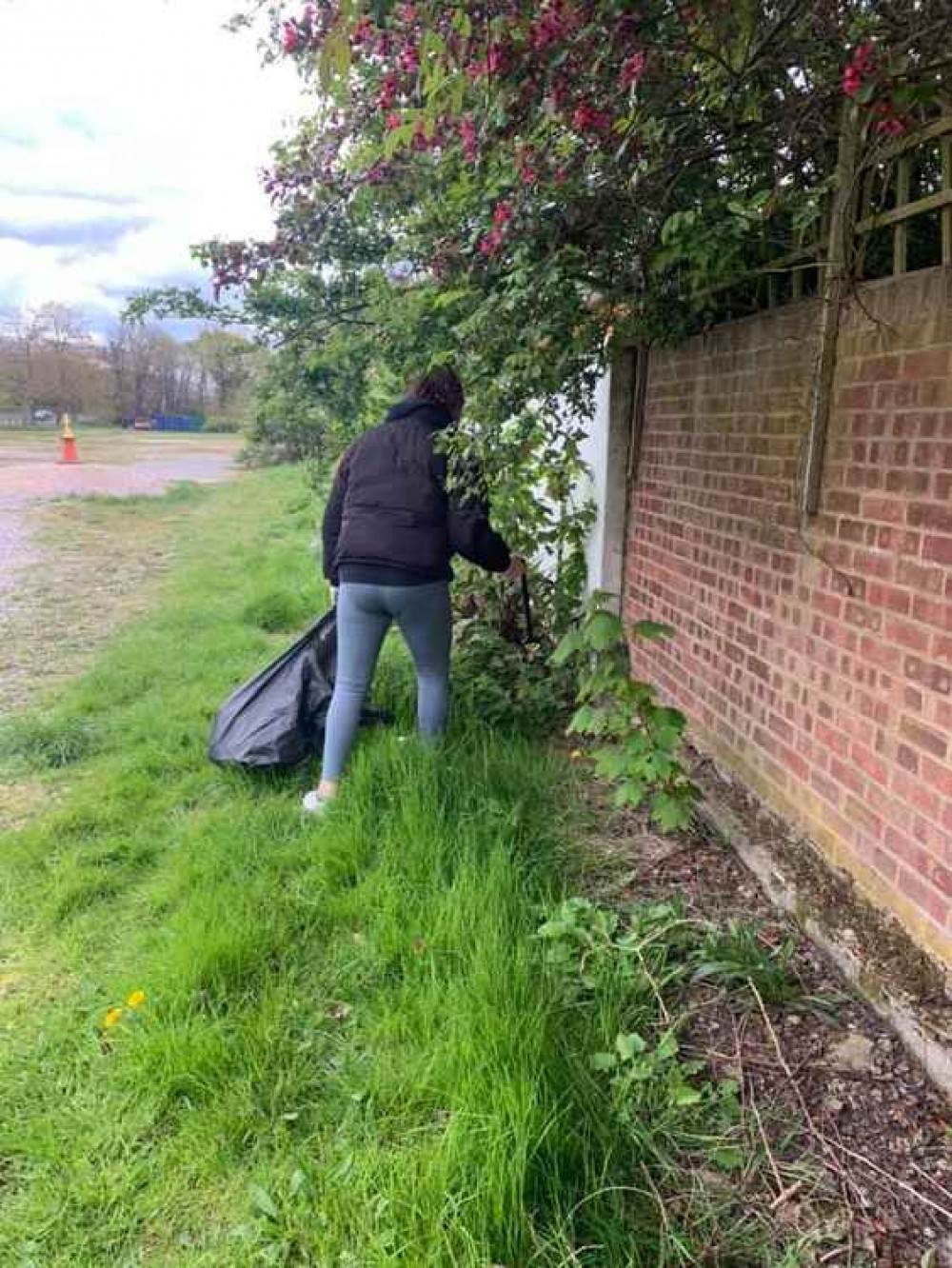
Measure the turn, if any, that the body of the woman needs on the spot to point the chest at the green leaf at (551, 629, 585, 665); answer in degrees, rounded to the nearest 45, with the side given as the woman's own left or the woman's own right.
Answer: approximately 90° to the woman's own right

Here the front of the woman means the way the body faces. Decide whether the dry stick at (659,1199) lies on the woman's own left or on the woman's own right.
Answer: on the woman's own right

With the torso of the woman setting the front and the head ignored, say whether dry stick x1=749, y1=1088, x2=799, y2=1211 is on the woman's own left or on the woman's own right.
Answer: on the woman's own right

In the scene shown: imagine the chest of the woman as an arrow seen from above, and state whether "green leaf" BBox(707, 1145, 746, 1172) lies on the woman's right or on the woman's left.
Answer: on the woman's right

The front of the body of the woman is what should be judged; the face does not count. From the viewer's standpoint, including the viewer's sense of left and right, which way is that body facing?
facing away from the viewer and to the right of the viewer

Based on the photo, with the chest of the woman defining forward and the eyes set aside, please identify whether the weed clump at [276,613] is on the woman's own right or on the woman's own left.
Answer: on the woman's own left
